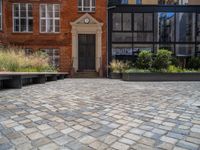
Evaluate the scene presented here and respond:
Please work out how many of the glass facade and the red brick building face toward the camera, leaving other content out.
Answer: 2

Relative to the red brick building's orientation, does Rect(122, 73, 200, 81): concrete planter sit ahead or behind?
ahead

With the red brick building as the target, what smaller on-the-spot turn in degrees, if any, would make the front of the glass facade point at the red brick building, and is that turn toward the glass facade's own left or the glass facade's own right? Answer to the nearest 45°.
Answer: approximately 90° to the glass facade's own right

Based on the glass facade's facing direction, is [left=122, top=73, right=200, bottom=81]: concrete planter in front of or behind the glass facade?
in front

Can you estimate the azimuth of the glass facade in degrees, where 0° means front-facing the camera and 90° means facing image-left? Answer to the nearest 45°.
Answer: approximately 0°

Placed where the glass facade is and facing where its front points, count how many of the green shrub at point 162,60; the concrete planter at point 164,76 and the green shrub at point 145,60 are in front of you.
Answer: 3

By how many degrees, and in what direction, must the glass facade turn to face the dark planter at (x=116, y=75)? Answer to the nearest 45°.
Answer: approximately 45° to its right

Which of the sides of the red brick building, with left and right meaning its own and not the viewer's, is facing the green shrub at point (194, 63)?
left

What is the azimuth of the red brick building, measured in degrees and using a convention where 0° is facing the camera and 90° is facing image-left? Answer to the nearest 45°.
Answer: approximately 0°

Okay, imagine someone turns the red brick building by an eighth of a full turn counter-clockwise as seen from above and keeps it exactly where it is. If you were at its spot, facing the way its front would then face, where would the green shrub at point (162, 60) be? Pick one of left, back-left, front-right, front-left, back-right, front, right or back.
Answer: front
